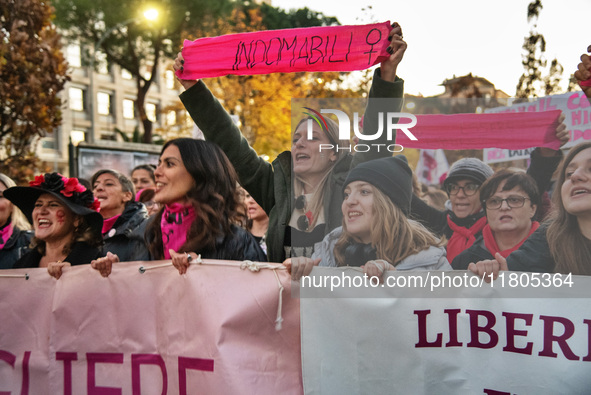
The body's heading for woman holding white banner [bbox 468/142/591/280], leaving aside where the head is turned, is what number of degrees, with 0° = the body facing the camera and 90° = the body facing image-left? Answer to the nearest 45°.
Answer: approximately 45°

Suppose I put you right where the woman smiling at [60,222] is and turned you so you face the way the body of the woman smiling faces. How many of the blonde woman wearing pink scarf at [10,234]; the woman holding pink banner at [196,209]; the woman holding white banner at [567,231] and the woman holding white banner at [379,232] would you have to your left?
3

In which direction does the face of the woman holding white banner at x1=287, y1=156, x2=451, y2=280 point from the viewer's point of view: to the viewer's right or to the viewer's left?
to the viewer's left

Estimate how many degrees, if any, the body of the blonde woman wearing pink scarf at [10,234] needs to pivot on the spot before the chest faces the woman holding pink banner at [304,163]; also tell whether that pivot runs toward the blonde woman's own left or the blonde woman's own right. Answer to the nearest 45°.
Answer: approximately 90° to the blonde woman's own left

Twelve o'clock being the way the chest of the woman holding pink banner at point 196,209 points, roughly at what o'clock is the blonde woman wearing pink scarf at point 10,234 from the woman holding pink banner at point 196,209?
the blonde woman wearing pink scarf at point 10,234 is roughly at 3 o'clock from the woman holding pink banner at point 196,209.

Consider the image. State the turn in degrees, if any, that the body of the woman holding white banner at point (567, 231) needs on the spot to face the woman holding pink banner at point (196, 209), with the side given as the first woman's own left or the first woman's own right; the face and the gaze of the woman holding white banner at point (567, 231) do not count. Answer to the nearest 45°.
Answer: approximately 45° to the first woman's own right

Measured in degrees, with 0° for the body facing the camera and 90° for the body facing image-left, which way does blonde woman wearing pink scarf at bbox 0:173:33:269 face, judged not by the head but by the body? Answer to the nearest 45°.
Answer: approximately 45°

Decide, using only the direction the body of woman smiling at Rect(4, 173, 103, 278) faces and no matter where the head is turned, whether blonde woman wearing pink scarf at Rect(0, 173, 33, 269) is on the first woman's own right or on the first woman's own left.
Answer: on the first woman's own right

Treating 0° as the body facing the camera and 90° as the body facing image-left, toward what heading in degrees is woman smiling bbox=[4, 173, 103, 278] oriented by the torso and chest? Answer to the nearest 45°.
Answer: approximately 45°

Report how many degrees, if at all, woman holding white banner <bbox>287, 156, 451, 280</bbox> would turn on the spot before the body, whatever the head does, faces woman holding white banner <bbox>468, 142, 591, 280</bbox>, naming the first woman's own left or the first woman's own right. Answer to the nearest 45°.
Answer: approximately 135° to the first woman's own left

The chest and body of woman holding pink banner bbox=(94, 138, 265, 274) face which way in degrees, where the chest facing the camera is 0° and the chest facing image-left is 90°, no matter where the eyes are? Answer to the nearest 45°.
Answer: approximately 45°
